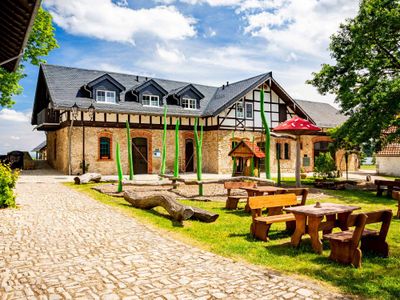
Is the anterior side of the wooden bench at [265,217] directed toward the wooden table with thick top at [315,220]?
yes

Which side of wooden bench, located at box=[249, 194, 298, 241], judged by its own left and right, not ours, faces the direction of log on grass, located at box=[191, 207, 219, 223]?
back

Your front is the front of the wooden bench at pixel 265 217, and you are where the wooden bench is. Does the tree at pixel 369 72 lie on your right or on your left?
on your left

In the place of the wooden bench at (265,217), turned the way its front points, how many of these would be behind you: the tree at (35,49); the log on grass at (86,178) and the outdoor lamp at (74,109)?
3

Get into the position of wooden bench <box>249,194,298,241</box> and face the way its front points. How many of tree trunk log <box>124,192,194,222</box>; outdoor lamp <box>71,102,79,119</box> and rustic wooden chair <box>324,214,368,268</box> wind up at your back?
2

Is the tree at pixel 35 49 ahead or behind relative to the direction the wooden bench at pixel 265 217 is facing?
behind

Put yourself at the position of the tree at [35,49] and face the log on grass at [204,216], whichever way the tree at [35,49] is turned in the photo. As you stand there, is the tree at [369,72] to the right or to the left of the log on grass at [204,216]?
left

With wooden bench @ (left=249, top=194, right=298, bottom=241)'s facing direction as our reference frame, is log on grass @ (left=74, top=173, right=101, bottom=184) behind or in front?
behind

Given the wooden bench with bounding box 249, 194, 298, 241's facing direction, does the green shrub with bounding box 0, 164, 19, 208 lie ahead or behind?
behind

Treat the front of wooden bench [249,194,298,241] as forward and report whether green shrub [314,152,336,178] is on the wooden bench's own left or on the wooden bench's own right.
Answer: on the wooden bench's own left

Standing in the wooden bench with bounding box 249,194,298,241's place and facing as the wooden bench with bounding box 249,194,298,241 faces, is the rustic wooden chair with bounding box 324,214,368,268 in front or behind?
in front
